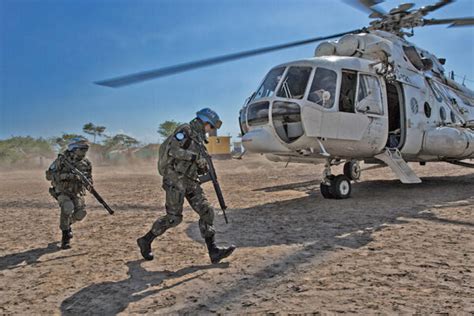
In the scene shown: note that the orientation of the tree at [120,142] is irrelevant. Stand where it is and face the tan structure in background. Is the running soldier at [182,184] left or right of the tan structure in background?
right

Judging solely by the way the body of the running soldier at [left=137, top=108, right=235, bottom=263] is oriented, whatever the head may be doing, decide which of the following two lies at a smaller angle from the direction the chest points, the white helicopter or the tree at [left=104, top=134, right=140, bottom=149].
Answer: the white helicopter

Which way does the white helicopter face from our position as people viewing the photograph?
facing the viewer and to the left of the viewer

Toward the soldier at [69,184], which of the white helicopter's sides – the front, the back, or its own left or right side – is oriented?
front

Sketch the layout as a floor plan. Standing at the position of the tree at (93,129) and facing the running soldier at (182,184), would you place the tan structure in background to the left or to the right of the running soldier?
left

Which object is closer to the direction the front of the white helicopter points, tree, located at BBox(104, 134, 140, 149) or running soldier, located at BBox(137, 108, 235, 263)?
the running soldier

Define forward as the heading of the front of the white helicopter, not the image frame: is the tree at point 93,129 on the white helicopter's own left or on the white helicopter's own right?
on the white helicopter's own right

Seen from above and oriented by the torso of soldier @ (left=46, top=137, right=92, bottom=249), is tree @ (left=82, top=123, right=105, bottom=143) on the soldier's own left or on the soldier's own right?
on the soldier's own left
